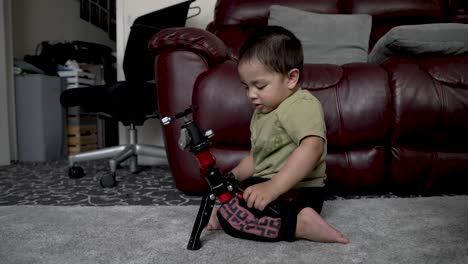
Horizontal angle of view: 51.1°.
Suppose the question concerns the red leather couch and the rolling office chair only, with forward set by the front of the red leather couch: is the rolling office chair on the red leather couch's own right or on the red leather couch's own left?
on the red leather couch's own right

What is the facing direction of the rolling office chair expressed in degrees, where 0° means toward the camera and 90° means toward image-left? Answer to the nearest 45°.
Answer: approximately 90°

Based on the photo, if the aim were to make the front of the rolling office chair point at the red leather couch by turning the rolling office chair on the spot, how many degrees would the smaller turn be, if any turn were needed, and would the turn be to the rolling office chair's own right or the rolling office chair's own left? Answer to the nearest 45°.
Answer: approximately 135° to the rolling office chair's own left

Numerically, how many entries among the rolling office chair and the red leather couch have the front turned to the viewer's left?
1

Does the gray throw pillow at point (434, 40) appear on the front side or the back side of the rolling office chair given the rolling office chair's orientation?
on the back side

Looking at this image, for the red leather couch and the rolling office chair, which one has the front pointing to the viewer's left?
the rolling office chair

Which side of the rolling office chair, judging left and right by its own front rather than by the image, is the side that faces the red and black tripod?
left

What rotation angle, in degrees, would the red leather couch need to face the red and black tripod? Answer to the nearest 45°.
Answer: approximately 45° to its right

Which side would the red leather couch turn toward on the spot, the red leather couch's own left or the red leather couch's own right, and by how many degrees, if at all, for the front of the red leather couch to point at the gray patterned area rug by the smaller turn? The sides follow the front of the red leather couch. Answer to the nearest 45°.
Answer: approximately 90° to the red leather couch's own right

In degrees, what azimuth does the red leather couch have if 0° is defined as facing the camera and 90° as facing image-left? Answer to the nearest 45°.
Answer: approximately 0°
